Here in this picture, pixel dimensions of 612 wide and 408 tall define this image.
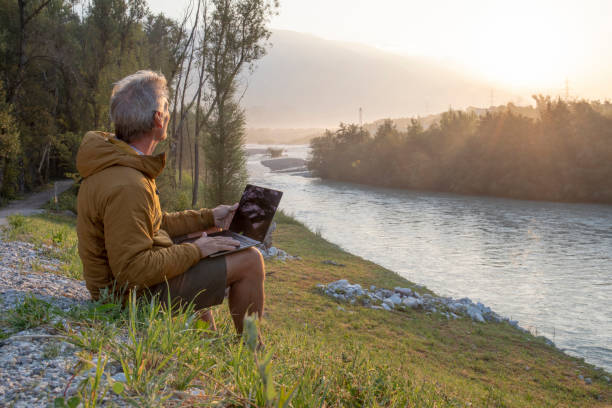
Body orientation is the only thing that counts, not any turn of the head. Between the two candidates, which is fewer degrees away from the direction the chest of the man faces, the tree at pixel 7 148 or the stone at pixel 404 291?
the stone

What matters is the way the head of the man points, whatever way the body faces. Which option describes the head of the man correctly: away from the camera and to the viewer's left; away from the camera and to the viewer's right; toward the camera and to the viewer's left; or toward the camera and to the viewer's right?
away from the camera and to the viewer's right

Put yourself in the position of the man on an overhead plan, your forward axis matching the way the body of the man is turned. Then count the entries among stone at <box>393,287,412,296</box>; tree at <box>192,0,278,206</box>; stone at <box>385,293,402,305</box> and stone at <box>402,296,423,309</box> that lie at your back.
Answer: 0

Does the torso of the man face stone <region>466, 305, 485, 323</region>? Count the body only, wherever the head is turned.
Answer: yes

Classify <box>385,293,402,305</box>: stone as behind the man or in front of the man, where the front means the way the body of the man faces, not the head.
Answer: in front

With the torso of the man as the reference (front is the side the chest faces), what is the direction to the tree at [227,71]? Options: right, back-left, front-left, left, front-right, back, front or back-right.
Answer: front-left

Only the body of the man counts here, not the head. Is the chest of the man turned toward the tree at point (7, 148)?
no

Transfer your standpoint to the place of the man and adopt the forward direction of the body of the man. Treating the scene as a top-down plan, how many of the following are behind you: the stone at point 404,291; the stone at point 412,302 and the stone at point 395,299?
0

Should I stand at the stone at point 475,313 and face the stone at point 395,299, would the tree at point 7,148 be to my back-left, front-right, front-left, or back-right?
front-right

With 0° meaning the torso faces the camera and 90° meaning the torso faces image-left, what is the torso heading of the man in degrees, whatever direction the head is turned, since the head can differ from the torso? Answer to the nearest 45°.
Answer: approximately 225°

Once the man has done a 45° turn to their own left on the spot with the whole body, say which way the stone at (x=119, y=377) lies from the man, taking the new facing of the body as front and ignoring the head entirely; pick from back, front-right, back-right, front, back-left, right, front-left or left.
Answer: back

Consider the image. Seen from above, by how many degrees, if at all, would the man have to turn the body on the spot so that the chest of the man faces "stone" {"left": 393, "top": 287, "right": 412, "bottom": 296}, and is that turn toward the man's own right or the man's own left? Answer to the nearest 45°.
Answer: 0° — they already face it

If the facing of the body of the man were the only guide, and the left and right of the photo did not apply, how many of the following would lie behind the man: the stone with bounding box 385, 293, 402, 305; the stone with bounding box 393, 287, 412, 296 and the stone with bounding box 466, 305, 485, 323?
0
